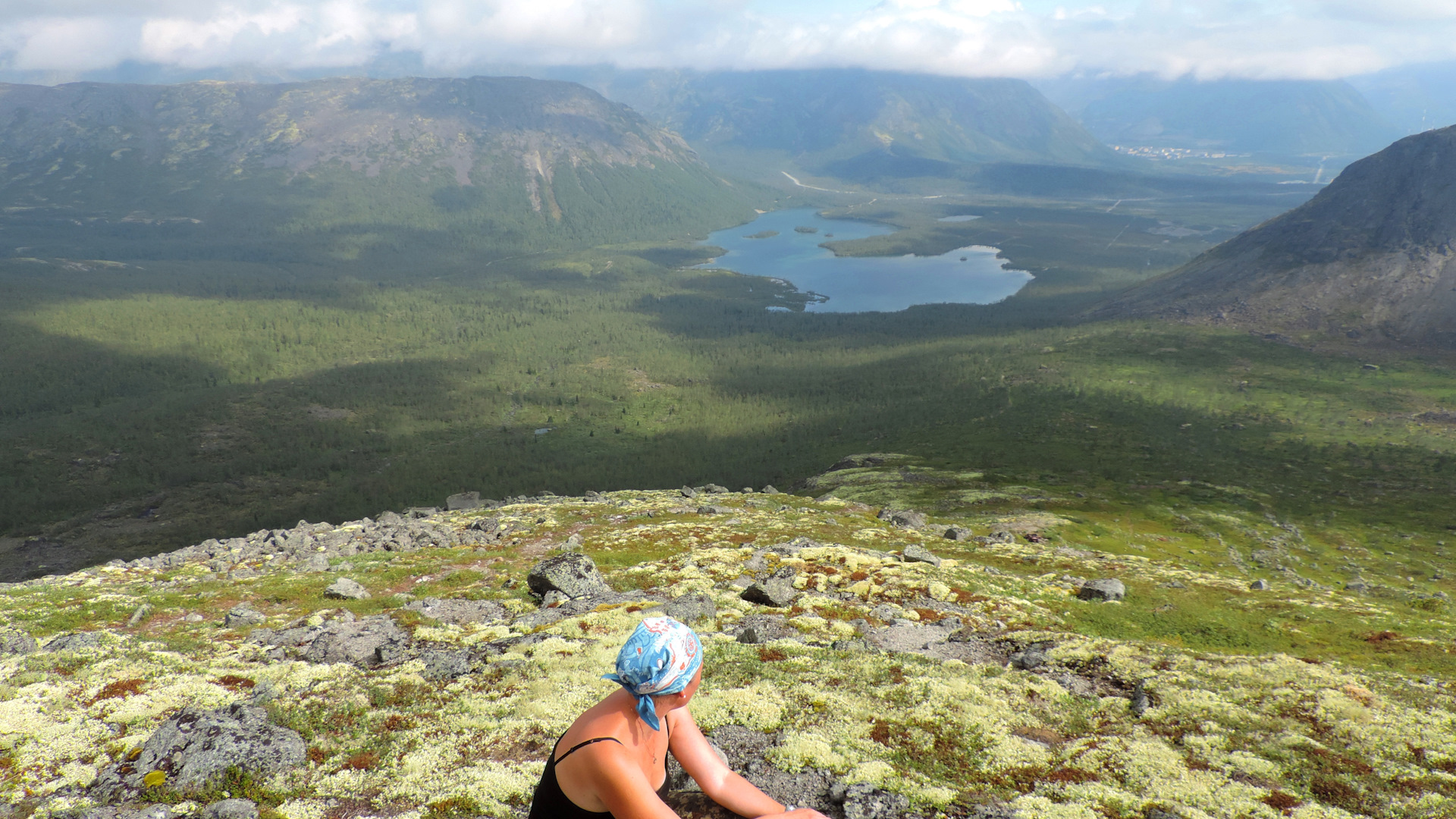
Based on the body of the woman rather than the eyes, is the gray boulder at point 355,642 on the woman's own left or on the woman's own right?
on the woman's own left

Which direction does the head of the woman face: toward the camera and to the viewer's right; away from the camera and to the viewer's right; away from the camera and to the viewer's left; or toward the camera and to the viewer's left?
away from the camera and to the viewer's right

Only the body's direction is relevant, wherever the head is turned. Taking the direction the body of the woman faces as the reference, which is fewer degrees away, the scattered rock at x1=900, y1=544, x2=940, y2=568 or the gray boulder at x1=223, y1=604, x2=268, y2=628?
the scattered rock

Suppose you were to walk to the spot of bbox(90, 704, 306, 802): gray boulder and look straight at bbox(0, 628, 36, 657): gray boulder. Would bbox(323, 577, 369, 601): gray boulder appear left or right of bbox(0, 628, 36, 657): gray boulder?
right

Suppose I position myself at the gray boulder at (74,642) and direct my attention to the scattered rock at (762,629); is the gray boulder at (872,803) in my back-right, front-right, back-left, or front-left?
front-right
